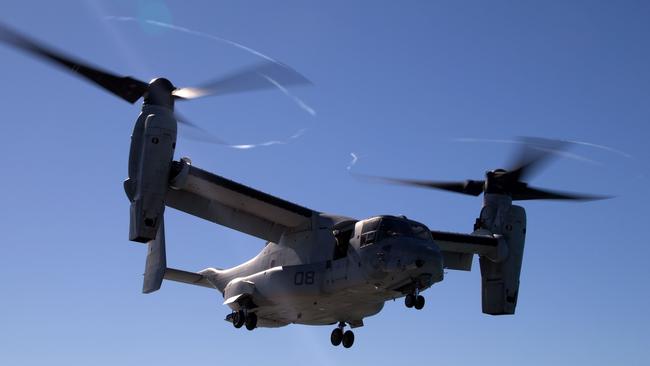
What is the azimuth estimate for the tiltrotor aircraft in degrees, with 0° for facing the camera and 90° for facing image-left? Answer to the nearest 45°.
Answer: approximately 315°
